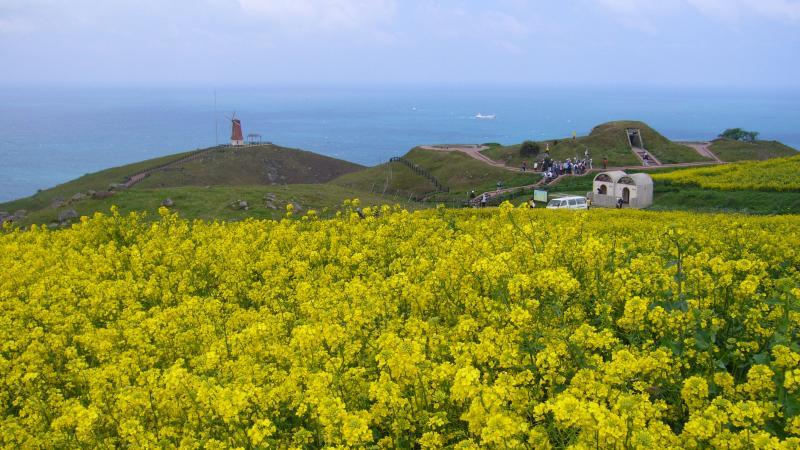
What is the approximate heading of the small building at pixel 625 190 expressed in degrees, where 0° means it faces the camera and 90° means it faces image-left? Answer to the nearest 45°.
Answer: approximately 45°

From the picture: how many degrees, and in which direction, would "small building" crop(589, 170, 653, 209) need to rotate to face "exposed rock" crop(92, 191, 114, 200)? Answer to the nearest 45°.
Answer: approximately 45° to its right

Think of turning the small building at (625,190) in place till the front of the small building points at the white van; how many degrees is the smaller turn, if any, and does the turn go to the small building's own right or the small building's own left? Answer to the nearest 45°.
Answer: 0° — it already faces it

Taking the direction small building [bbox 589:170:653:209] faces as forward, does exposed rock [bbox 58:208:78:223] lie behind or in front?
in front
